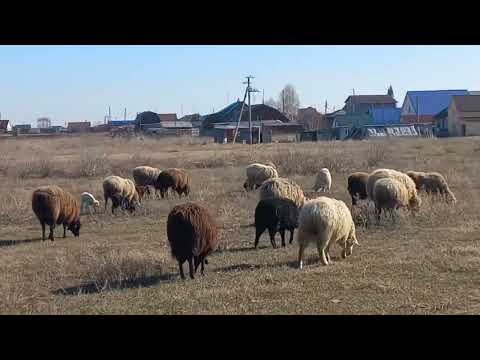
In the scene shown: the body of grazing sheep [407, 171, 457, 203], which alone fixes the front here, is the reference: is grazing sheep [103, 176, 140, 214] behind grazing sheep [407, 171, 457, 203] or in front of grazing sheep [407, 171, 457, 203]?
behind

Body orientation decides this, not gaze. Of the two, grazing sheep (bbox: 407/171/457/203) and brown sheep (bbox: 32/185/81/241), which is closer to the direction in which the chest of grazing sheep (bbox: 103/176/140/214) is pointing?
the grazing sheep

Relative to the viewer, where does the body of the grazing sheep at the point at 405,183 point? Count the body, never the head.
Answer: to the viewer's right

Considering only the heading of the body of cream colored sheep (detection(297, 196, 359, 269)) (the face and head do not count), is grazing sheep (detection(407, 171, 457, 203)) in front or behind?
in front

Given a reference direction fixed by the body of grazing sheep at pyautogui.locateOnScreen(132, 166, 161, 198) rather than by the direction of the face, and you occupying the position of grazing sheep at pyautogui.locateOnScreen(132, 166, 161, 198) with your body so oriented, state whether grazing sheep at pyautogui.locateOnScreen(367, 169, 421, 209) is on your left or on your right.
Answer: on your right

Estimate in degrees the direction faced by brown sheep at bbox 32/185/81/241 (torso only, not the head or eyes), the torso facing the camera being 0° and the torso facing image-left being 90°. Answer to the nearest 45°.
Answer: approximately 225°

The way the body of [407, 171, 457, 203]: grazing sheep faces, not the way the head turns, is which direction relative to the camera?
to the viewer's right

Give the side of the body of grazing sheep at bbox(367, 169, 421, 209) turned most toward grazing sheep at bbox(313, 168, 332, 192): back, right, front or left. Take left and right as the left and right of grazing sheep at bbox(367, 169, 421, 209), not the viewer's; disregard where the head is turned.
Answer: left
